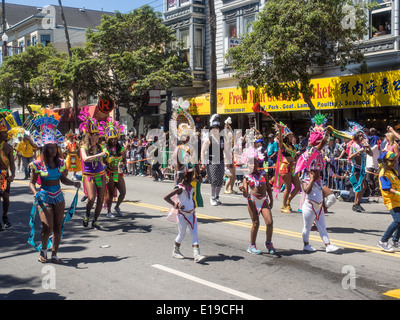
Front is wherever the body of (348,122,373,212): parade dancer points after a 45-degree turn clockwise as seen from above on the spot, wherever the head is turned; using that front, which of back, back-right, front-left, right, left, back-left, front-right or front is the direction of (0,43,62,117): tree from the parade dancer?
back-right

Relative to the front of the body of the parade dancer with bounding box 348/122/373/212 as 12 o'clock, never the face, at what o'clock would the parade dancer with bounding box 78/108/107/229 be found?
the parade dancer with bounding box 78/108/107/229 is roughly at 3 o'clock from the parade dancer with bounding box 348/122/373/212.

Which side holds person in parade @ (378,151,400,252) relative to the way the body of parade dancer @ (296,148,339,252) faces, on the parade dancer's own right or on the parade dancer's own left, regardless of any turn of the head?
on the parade dancer's own left

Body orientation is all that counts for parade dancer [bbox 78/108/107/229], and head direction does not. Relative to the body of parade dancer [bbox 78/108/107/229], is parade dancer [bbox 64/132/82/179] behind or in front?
behind
